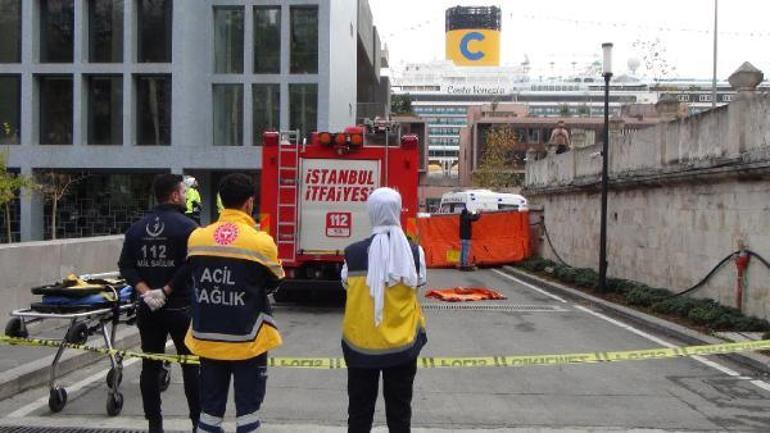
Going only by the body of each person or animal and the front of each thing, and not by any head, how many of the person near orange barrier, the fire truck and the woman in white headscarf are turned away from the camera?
2

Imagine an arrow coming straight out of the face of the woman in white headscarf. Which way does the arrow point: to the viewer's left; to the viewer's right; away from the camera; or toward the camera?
away from the camera

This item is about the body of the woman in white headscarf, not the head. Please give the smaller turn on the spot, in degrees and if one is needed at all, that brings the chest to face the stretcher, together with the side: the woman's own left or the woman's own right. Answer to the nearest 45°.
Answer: approximately 45° to the woman's own left

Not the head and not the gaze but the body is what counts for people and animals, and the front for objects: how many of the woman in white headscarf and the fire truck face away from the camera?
2

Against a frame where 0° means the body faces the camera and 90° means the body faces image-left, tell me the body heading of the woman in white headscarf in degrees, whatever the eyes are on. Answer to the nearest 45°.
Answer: approximately 180°

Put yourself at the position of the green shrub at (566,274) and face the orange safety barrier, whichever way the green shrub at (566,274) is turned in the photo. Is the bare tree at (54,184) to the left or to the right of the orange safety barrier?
left

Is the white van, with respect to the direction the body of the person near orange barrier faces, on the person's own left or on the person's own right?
on the person's own left

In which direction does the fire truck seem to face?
away from the camera
